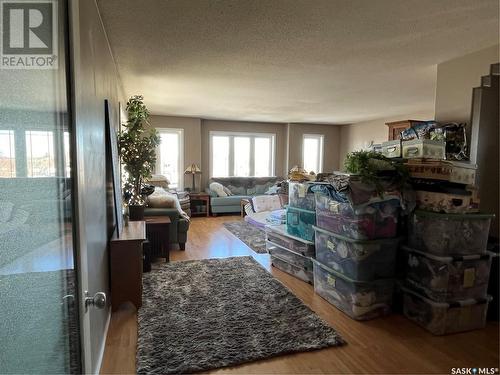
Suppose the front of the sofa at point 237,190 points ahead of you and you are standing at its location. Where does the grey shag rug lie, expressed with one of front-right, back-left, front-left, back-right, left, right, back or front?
front

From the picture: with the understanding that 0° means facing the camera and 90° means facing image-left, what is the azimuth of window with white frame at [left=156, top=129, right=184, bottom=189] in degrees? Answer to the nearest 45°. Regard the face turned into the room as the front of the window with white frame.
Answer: approximately 0°

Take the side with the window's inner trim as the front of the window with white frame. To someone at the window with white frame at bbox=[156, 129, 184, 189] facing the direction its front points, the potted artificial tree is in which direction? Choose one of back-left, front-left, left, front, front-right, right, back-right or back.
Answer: front

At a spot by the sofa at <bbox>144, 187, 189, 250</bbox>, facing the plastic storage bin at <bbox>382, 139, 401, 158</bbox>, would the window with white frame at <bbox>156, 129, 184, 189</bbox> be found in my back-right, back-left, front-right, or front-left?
back-left

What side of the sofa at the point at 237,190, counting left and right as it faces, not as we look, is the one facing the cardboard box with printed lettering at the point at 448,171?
front

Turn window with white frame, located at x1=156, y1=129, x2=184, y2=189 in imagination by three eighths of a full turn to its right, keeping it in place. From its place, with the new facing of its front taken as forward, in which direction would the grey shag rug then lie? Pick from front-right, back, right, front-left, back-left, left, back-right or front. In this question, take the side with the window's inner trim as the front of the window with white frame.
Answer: back-left

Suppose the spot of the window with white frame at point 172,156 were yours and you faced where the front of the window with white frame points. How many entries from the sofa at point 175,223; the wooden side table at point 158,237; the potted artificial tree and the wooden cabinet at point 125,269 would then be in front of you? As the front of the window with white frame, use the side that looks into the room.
4

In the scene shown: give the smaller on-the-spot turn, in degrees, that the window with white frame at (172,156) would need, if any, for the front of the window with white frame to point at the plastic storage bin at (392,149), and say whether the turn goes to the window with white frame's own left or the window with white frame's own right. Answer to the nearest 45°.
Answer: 0° — it already faces it

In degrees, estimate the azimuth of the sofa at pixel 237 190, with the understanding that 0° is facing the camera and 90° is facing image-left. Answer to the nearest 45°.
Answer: approximately 0°

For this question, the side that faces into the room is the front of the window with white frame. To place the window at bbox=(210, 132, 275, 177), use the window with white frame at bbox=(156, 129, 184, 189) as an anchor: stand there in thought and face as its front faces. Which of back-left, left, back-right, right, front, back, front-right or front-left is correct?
left

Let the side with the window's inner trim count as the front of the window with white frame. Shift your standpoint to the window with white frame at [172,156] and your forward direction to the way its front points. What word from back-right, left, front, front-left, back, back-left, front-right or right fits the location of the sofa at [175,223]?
front

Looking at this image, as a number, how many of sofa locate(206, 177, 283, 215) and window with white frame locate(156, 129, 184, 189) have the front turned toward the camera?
2

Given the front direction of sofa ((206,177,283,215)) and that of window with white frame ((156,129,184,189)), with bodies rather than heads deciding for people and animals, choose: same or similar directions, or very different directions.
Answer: same or similar directions

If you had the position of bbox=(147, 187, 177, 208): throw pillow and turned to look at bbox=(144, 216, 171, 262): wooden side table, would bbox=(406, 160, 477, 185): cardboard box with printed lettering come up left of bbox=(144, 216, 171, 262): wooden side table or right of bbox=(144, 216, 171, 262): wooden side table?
left

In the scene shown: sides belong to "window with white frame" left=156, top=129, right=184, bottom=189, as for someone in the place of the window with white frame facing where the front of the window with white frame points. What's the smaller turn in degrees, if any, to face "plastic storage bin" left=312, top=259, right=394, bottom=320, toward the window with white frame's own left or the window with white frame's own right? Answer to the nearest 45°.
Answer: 0° — it already faces it

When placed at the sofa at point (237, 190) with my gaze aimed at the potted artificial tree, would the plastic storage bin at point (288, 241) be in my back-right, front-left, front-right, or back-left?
front-left
